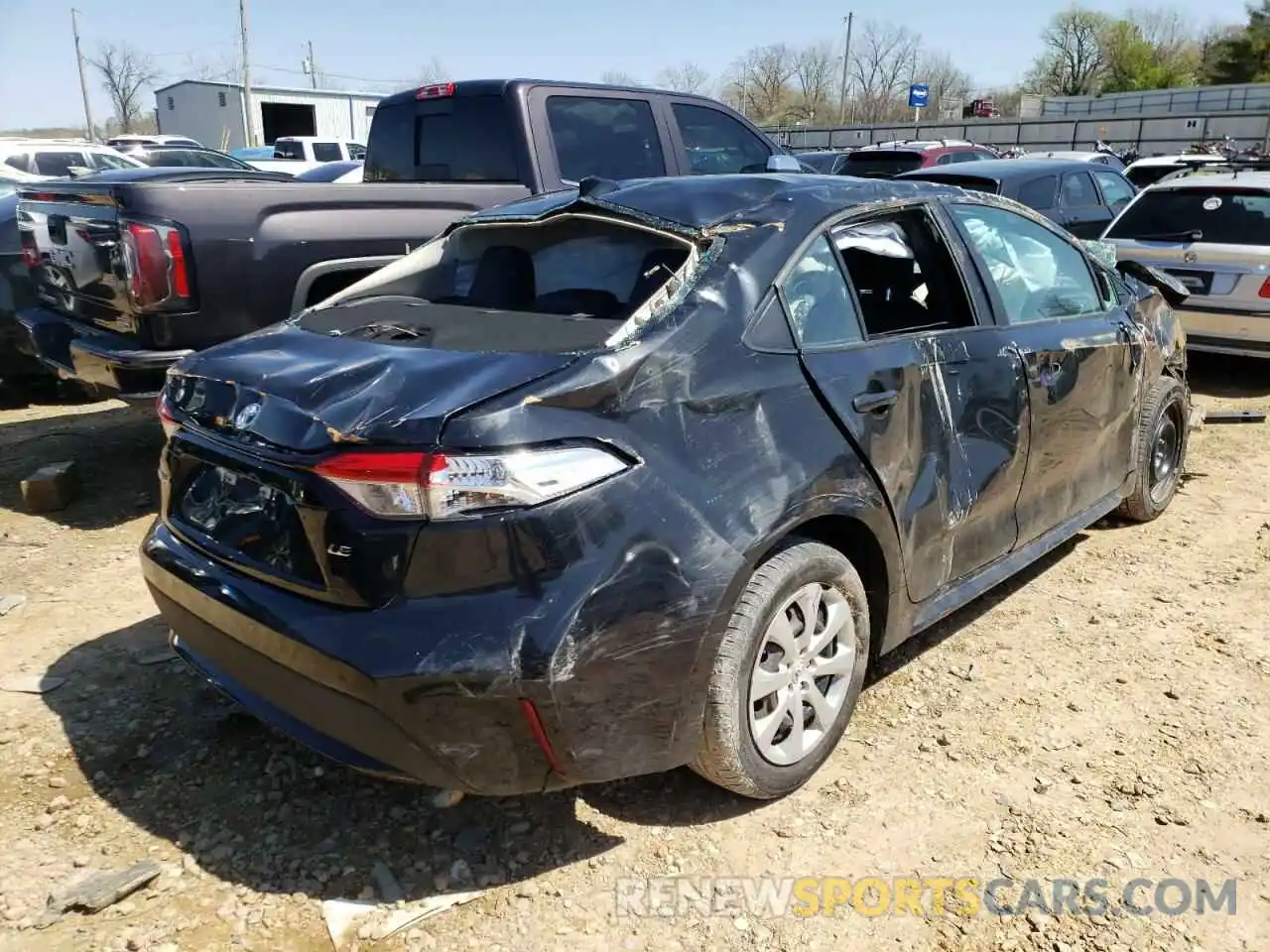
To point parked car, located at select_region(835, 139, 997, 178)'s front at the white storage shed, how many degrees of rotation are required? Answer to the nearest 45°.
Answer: approximately 90° to its left

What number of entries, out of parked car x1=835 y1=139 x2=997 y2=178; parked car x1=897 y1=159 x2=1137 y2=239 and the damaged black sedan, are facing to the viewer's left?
0

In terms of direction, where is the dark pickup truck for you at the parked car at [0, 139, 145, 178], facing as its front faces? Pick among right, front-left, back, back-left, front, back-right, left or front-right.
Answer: right

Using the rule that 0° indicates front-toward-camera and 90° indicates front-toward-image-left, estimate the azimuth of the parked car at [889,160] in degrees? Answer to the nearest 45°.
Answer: approximately 225°

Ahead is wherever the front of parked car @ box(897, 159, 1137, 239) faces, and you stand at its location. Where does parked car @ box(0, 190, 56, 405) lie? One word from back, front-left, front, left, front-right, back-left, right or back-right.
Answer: back

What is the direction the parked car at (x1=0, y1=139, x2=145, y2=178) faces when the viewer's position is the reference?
facing to the right of the viewer

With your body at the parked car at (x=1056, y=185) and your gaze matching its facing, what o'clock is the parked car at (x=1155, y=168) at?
the parked car at (x=1155, y=168) is roughly at 11 o'clock from the parked car at (x=1056, y=185).

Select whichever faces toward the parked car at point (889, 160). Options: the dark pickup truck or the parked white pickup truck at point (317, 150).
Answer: the dark pickup truck

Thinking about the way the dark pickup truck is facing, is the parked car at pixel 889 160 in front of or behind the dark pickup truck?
in front

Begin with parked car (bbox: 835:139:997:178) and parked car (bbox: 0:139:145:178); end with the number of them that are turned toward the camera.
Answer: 0

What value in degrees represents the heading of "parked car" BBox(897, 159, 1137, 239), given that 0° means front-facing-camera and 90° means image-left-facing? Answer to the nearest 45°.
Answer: approximately 225°

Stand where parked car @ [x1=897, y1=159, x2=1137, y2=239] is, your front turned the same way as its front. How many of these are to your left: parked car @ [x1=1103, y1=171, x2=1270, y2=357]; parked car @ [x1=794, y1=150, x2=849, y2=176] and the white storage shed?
2

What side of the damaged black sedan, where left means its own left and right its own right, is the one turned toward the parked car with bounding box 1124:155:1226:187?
front
